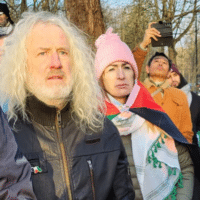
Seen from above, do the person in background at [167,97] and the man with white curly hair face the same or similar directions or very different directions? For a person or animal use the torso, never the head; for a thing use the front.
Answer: same or similar directions

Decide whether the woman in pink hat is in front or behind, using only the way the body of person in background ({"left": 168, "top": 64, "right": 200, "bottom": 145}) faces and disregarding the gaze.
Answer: in front

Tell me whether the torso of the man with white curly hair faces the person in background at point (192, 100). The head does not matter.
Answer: no

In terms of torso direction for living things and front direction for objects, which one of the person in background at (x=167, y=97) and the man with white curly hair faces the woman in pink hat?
the person in background

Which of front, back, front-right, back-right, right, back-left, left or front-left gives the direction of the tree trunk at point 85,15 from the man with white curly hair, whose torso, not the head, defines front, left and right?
back

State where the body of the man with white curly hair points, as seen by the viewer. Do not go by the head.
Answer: toward the camera

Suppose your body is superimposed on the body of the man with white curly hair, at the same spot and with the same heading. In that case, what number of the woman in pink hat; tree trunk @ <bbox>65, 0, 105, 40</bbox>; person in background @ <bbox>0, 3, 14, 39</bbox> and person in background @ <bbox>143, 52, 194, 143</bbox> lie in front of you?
0

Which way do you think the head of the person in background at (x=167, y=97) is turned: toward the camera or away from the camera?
toward the camera

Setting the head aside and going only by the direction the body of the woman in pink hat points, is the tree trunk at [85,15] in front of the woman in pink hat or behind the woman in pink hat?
behind

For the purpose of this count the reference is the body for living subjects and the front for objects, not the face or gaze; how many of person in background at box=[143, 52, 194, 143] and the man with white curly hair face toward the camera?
2

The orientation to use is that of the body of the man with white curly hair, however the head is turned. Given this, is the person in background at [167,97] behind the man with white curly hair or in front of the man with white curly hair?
behind

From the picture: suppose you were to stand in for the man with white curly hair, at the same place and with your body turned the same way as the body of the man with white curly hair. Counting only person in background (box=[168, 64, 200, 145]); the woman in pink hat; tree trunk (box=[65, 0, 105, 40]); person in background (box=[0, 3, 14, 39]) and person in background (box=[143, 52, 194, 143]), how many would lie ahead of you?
0

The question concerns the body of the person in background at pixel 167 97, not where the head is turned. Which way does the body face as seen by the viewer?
toward the camera
